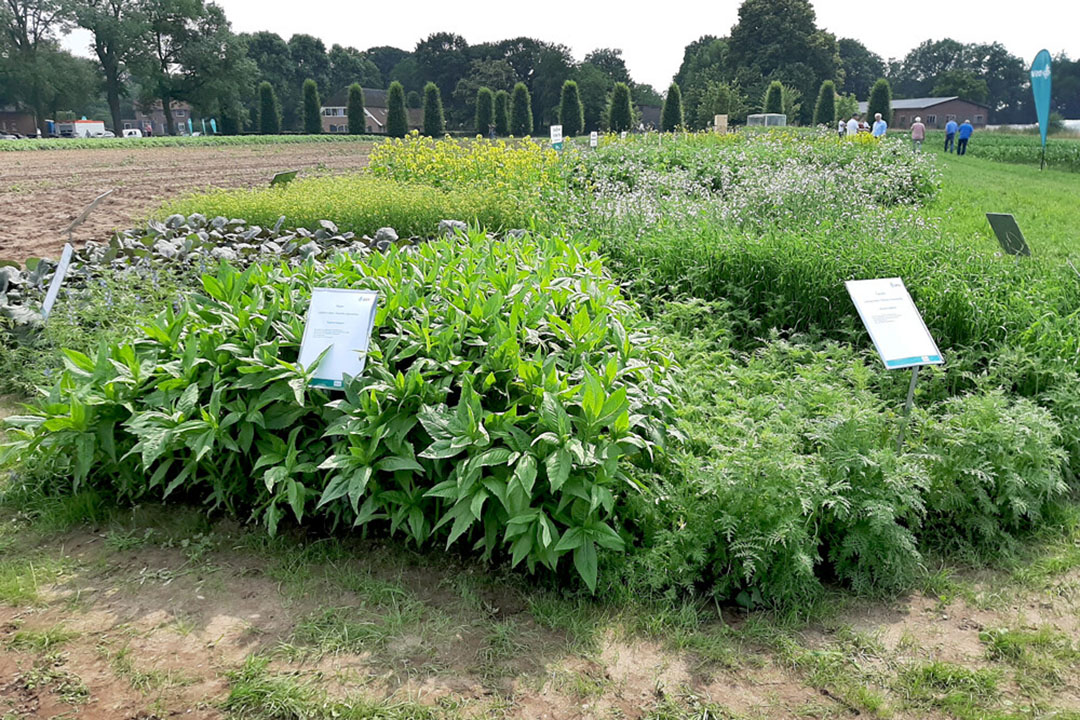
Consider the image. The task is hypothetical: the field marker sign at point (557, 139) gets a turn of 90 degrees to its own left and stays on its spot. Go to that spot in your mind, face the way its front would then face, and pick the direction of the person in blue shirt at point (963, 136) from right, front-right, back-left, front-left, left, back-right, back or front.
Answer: front-left

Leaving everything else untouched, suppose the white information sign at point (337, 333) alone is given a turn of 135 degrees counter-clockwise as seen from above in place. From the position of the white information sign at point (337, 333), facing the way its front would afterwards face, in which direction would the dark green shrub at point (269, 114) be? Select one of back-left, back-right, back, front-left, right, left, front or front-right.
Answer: front-left

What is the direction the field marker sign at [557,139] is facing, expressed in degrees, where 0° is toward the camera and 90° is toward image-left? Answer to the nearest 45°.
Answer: approximately 0°

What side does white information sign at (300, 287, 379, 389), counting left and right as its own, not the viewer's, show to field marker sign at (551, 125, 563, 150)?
back

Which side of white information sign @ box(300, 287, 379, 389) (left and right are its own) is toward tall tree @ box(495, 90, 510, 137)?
back

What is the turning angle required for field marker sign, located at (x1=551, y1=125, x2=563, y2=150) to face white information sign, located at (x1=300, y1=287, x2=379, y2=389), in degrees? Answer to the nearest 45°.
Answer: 0° — it already faces it

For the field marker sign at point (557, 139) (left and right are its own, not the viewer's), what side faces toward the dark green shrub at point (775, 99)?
back

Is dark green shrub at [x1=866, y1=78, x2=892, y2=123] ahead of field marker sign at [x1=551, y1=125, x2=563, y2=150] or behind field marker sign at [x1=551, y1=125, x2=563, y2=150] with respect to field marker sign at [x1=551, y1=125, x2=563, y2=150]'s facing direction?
behind

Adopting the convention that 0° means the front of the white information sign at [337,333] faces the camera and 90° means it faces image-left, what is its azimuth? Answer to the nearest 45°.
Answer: approximately 0°

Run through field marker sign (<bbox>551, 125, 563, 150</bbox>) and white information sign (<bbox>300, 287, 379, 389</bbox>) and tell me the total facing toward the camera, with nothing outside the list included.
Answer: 2

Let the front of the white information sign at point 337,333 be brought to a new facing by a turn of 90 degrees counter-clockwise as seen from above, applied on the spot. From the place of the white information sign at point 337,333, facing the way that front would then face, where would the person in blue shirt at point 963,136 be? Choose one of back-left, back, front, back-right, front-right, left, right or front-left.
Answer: front-left

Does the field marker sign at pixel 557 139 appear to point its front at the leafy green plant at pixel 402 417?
yes
